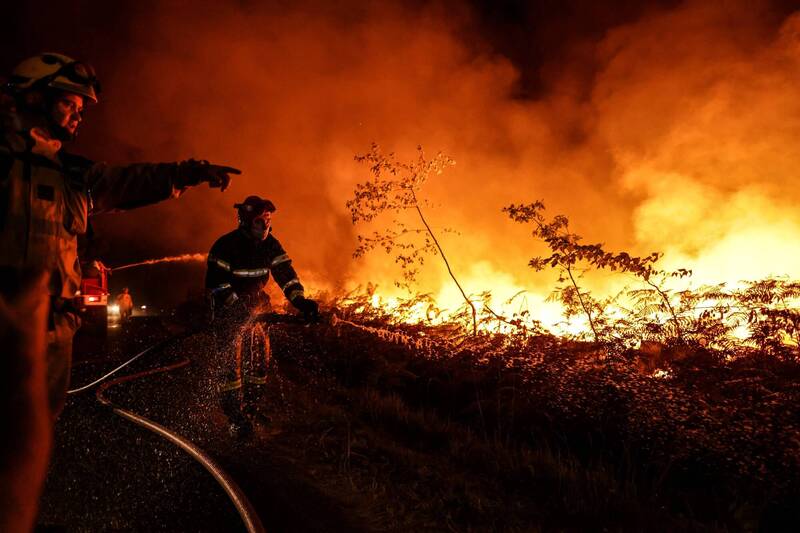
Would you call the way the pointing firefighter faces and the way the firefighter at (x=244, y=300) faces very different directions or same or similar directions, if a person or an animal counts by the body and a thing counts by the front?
same or similar directions

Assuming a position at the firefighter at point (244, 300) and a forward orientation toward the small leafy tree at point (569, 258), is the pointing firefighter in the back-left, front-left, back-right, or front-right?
back-right

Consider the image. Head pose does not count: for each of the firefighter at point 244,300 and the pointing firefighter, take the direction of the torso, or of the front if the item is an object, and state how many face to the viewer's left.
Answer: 0

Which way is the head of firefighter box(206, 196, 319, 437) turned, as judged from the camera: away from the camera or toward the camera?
toward the camera

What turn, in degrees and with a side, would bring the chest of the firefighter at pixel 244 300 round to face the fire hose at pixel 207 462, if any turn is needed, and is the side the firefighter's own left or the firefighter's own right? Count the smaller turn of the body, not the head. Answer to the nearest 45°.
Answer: approximately 45° to the firefighter's own right

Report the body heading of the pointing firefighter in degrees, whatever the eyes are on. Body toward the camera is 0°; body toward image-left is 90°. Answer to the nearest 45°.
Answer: approximately 315°

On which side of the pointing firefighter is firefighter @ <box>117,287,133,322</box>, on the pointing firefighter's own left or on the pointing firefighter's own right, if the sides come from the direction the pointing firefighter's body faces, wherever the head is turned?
on the pointing firefighter's own left

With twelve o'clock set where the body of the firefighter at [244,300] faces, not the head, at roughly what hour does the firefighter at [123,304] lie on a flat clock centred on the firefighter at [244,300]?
the firefighter at [123,304] is roughly at 7 o'clock from the firefighter at [244,300].

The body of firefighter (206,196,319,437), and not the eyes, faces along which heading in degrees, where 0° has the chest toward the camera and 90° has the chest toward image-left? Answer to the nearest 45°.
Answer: approximately 315°

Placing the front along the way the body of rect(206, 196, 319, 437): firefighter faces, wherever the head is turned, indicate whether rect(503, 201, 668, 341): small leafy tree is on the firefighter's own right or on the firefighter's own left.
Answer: on the firefighter's own left

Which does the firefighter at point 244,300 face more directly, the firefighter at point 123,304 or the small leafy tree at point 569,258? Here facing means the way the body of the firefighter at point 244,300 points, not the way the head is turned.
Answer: the small leafy tree

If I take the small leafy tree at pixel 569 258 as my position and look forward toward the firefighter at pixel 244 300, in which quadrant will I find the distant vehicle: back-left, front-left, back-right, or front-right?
front-right
